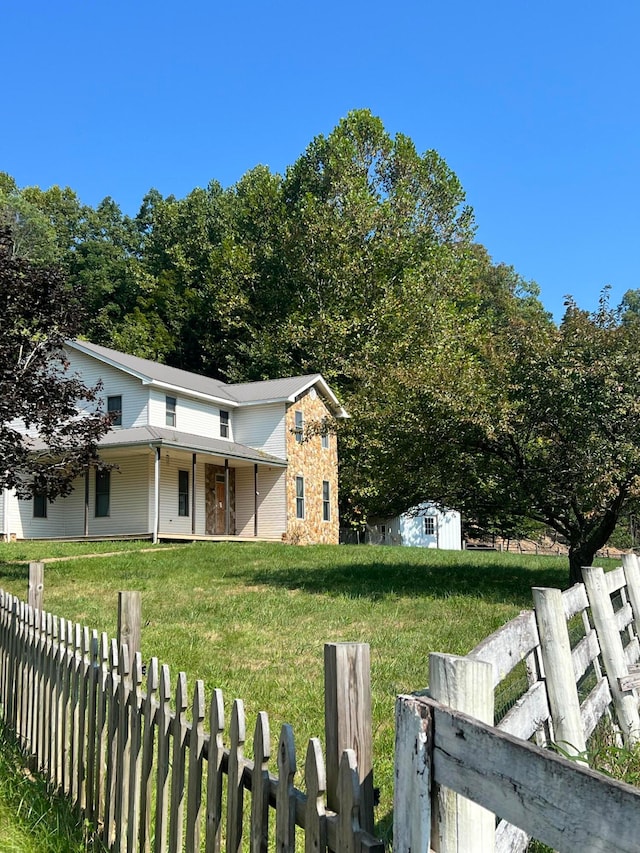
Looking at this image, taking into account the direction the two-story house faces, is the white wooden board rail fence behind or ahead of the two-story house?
ahead

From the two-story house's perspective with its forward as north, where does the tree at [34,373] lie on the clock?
The tree is roughly at 2 o'clock from the two-story house.
